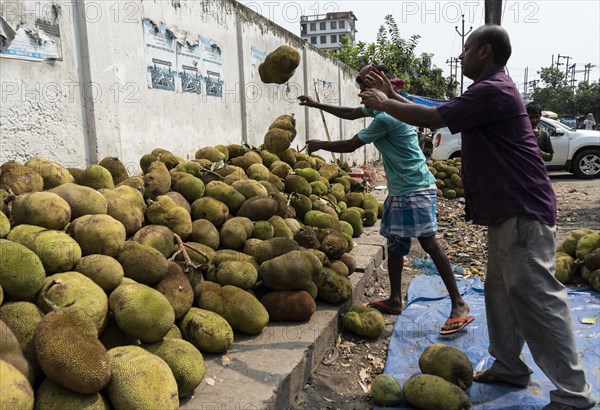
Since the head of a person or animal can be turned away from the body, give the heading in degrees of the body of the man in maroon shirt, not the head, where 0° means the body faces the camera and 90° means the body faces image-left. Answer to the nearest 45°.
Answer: approximately 90°

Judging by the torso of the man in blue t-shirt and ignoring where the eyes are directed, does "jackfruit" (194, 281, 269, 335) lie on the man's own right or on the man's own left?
on the man's own left

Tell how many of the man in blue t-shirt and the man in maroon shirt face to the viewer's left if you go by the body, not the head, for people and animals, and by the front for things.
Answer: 2

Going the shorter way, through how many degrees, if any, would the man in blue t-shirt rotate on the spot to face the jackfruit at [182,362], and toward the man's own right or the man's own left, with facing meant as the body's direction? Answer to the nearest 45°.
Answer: approximately 45° to the man's own left

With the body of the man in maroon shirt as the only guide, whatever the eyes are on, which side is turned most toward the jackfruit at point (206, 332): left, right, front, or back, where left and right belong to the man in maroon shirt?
front

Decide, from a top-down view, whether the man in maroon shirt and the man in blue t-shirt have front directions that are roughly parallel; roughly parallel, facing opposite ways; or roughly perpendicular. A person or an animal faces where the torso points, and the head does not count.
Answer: roughly parallel

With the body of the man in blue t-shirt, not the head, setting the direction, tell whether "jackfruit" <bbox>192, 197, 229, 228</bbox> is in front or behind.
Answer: in front

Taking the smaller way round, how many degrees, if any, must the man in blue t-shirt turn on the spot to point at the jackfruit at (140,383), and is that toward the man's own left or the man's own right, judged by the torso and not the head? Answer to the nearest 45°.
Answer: approximately 45° to the man's own left

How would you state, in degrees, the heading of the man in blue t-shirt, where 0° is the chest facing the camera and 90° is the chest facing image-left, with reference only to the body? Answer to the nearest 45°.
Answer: approximately 90°

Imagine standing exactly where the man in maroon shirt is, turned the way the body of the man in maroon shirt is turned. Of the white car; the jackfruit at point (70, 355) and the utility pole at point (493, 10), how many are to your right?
2

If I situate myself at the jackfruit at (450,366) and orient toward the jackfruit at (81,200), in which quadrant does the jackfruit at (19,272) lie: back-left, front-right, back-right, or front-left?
front-left

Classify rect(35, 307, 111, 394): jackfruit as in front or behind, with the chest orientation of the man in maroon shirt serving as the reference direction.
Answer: in front

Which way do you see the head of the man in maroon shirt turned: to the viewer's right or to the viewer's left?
to the viewer's left

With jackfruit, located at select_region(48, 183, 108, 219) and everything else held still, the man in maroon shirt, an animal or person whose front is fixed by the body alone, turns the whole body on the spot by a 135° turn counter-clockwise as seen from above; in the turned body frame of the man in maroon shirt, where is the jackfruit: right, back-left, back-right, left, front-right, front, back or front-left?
back-right

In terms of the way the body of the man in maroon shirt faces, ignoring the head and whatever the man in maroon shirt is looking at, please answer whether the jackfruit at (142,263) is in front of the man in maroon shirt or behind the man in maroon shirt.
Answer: in front

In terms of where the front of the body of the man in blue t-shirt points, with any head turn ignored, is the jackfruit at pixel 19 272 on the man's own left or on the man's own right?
on the man's own left

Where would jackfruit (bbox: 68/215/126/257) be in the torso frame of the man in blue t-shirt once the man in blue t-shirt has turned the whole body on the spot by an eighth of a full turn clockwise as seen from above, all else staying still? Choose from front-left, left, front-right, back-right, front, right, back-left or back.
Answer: left

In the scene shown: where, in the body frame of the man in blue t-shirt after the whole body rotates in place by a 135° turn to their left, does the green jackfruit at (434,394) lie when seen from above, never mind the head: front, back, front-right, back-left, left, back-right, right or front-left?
front-right
